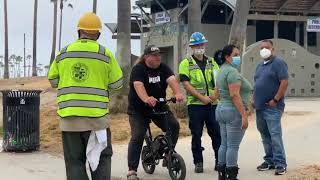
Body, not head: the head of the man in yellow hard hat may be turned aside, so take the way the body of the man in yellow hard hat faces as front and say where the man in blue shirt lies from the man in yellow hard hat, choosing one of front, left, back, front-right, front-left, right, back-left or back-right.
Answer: front-right

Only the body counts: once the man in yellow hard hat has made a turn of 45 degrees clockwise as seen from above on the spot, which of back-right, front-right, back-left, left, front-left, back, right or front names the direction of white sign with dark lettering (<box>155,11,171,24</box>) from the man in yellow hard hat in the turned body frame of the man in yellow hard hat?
front-left

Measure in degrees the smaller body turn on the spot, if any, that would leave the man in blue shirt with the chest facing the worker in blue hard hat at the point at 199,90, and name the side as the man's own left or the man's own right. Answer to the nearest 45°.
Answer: approximately 45° to the man's own right

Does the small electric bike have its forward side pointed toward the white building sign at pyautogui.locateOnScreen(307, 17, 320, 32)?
no

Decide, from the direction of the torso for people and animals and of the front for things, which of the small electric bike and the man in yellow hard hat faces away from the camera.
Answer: the man in yellow hard hat

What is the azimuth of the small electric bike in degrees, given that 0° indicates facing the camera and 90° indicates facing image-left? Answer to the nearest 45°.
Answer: approximately 315°

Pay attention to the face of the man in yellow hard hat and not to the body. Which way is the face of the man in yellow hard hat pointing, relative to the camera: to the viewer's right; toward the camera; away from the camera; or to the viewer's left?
away from the camera

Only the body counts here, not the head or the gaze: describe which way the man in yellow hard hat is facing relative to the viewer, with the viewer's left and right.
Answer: facing away from the viewer

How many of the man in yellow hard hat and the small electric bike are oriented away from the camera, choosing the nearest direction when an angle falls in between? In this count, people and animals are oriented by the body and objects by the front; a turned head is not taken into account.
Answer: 1

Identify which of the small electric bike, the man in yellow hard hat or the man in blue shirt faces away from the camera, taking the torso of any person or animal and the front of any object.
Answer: the man in yellow hard hat

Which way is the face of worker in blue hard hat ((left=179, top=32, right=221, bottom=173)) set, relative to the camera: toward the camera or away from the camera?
toward the camera

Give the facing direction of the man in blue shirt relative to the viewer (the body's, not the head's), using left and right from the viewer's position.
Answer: facing the viewer and to the left of the viewer

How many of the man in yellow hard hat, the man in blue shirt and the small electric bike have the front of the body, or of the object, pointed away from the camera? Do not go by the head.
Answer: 1

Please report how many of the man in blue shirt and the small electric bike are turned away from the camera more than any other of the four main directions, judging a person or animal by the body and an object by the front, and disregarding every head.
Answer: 0

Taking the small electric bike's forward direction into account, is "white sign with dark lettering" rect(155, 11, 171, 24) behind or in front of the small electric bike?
behind

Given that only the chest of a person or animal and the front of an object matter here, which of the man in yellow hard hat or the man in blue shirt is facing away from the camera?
the man in yellow hard hat

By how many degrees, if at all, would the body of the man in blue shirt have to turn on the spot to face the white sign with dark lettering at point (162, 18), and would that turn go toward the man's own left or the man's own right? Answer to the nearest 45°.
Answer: approximately 135° to the man's own right

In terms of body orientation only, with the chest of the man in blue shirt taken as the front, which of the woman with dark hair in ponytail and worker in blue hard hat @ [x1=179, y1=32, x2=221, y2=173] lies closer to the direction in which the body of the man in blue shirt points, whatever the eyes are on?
the woman with dark hair in ponytail

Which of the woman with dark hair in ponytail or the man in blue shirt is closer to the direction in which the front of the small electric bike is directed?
the woman with dark hair in ponytail

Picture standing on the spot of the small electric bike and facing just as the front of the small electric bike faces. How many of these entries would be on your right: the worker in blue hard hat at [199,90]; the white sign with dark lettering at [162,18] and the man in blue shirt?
0

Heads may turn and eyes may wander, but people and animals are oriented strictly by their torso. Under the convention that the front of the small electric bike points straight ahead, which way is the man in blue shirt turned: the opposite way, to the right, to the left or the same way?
to the right

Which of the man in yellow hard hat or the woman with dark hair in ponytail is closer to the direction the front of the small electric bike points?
the woman with dark hair in ponytail
